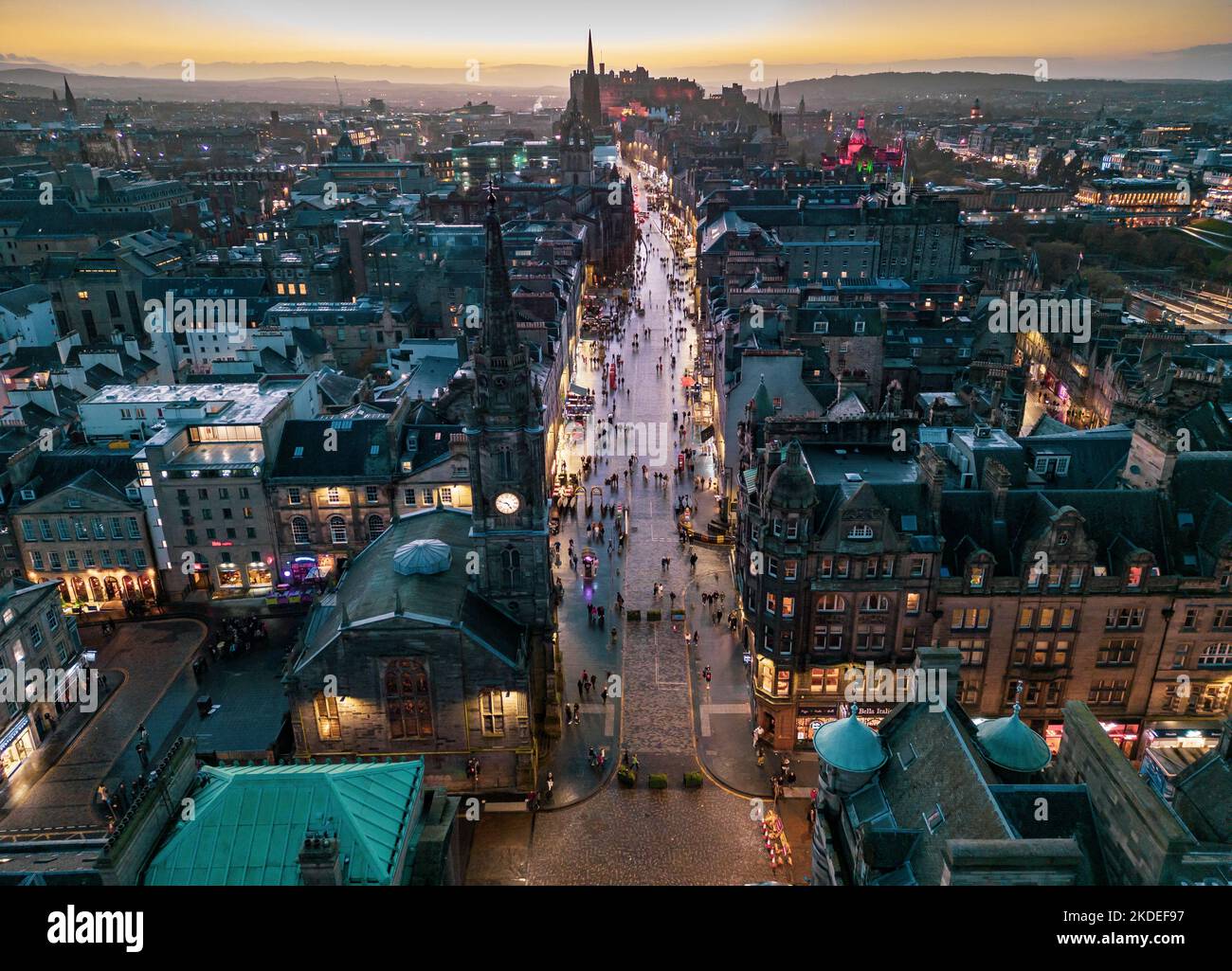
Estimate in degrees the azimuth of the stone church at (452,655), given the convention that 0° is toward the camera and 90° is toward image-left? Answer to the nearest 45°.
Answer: approximately 270°
